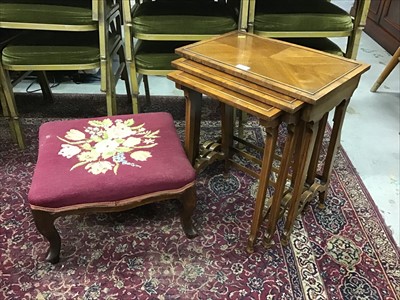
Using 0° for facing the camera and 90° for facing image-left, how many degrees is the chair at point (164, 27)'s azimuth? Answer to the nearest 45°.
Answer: approximately 0°

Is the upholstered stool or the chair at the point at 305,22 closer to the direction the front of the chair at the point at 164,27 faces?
the upholstered stool

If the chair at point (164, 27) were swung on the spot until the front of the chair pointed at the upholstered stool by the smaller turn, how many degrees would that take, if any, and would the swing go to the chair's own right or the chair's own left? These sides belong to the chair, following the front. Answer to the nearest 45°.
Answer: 0° — it already faces it

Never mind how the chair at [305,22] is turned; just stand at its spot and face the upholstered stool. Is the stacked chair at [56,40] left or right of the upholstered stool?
right

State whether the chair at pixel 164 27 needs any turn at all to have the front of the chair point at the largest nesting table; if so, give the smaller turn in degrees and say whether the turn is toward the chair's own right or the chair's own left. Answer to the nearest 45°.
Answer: approximately 45° to the chair's own left
